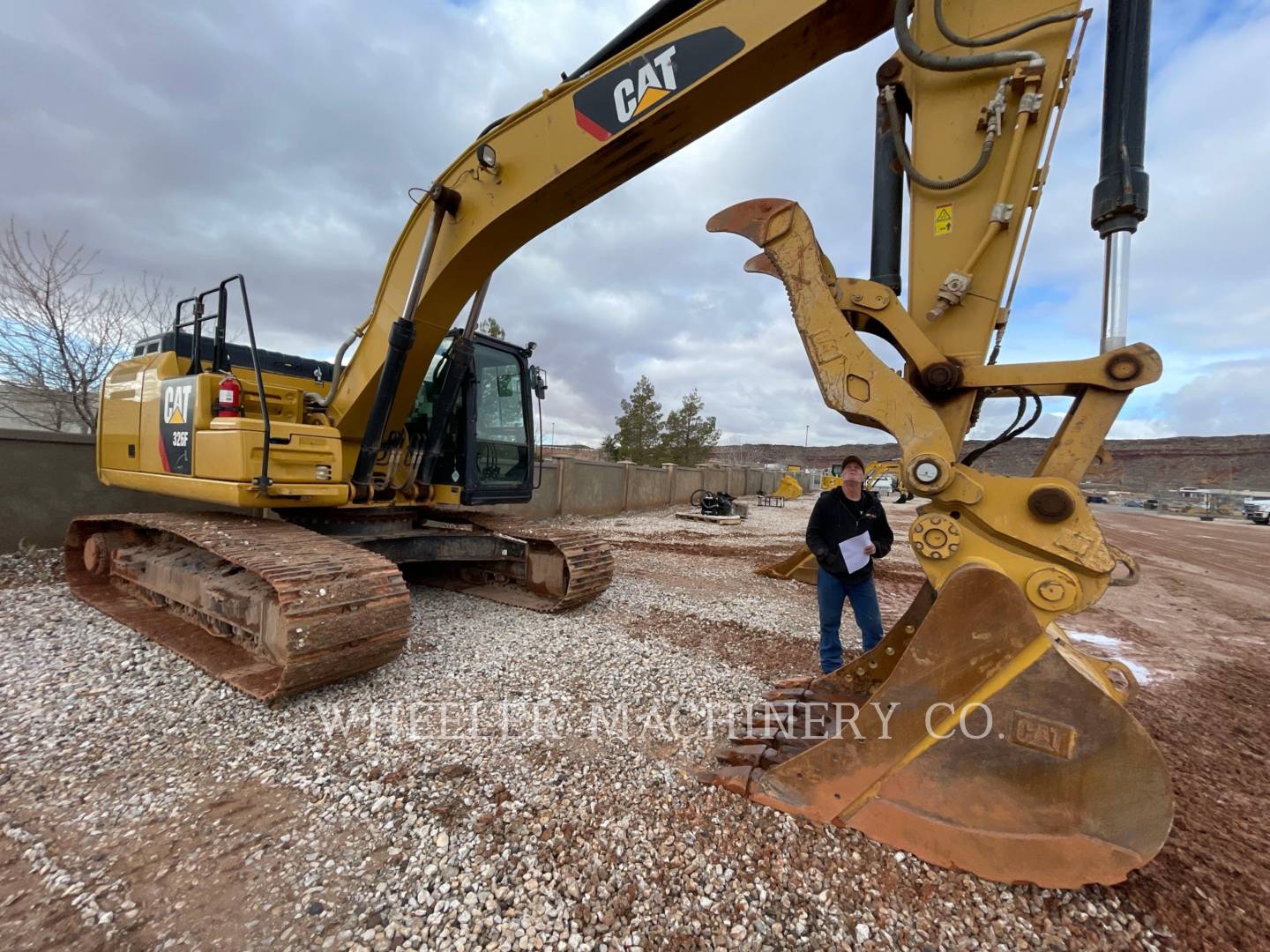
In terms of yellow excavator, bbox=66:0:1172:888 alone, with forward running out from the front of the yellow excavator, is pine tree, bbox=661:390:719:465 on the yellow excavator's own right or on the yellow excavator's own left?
on the yellow excavator's own left

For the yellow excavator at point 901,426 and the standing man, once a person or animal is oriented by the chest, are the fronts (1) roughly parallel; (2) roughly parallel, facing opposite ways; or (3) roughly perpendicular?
roughly perpendicular

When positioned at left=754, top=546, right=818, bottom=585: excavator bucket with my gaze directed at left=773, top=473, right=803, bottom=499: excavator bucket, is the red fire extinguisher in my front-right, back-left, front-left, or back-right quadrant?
back-left

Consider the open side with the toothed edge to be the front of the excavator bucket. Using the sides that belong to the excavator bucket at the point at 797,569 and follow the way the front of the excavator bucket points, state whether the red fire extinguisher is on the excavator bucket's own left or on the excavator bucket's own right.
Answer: on the excavator bucket's own left

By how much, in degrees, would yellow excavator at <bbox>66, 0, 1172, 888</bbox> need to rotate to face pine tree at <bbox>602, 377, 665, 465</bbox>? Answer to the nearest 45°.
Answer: approximately 135° to its left

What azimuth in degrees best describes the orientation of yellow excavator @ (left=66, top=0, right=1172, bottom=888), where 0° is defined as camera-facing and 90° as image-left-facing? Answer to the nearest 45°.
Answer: approximately 315°

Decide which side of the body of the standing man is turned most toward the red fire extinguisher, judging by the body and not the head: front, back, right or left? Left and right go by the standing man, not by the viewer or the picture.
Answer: right

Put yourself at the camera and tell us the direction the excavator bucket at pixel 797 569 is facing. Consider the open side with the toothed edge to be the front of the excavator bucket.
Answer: facing to the left of the viewer

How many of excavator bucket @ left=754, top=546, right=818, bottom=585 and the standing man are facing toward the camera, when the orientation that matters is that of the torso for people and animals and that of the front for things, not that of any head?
1

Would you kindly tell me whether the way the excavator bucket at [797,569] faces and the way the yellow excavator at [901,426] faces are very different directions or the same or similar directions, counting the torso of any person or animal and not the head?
very different directions
